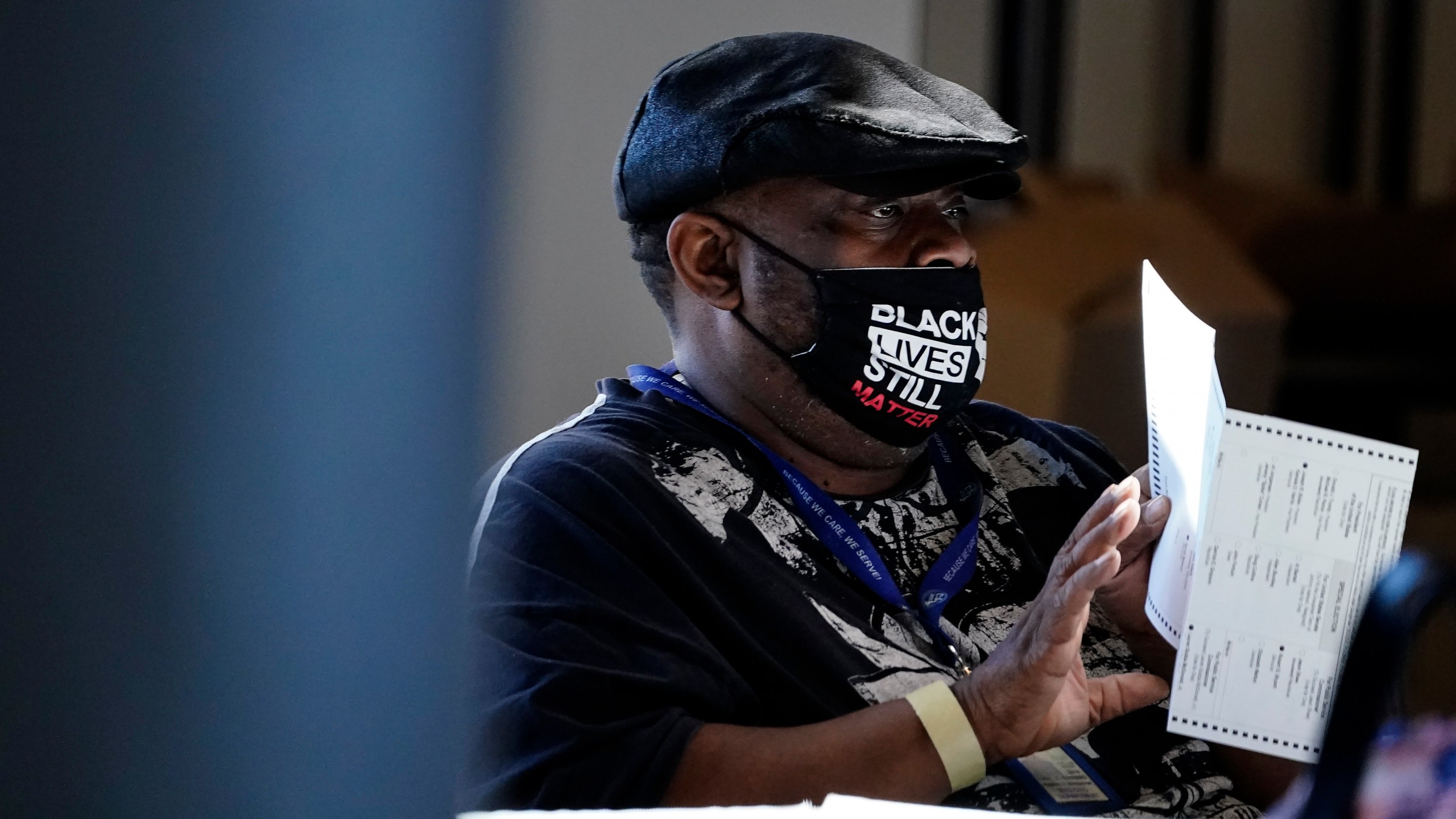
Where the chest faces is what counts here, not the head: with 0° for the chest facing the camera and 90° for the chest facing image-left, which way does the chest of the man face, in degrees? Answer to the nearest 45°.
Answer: approximately 315°

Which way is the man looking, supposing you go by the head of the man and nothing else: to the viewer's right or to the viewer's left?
to the viewer's right

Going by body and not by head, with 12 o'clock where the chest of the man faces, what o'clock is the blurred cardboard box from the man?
The blurred cardboard box is roughly at 8 o'clock from the man.
